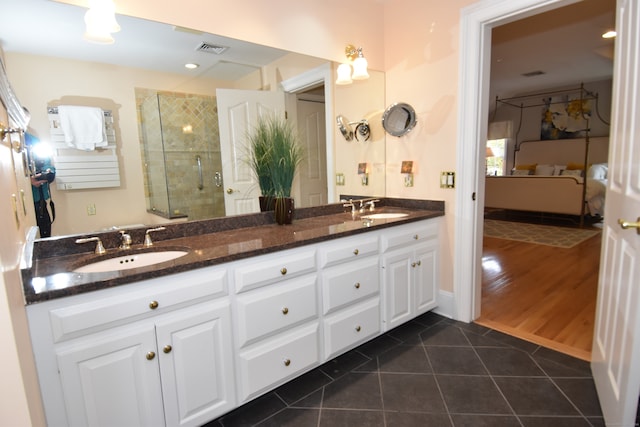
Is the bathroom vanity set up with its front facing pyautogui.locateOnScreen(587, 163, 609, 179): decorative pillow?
no

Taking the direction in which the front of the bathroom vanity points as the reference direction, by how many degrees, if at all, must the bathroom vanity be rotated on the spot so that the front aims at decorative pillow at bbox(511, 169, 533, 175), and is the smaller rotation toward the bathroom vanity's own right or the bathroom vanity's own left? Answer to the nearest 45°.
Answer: approximately 90° to the bathroom vanity's own left

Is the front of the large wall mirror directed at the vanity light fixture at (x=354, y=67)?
no

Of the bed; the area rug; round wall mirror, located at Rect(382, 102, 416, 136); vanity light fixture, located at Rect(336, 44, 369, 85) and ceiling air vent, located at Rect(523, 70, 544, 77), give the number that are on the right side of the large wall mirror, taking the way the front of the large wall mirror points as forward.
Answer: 0

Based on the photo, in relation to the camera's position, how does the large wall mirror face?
facing the viewer and to the right of the viewer

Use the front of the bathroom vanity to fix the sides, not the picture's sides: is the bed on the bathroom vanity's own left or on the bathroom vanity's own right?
on the bathroom vanity's own left

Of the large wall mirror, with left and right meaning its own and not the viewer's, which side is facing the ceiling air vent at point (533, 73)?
left

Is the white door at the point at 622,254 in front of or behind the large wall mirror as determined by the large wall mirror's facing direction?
in front

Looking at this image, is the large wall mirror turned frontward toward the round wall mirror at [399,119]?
no

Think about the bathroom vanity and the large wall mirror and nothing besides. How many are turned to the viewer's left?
0

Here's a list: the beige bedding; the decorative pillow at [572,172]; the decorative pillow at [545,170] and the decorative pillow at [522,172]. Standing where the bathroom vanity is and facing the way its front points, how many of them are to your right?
0

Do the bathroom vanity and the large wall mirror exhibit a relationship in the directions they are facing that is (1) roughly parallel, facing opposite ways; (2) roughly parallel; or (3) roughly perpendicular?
roughly parallel

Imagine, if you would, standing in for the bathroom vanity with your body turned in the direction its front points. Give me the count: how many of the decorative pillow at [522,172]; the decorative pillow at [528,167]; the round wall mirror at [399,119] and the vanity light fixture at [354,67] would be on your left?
4
